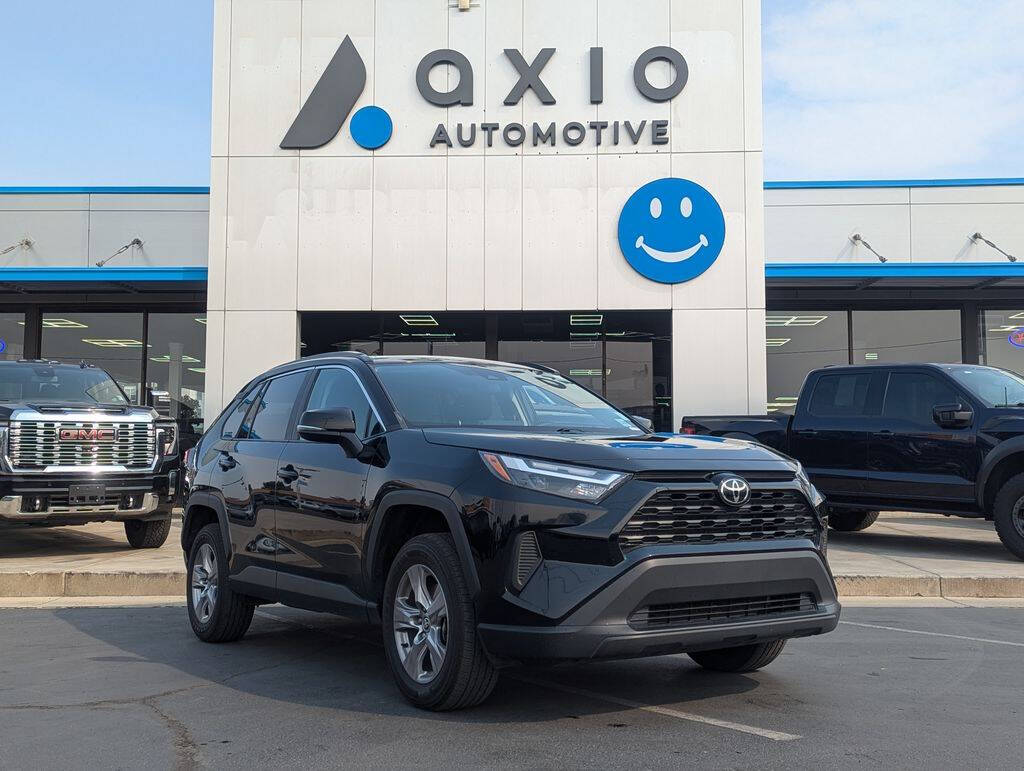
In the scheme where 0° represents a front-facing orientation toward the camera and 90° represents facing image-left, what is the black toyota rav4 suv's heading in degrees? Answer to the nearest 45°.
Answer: approximately 315°

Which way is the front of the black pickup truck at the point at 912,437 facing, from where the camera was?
facing the viewer and to the right of the viewer

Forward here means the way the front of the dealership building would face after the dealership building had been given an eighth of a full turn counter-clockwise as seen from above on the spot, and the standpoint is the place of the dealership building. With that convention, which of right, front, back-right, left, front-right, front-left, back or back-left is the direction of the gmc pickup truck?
right

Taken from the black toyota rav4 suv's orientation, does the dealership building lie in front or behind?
behind

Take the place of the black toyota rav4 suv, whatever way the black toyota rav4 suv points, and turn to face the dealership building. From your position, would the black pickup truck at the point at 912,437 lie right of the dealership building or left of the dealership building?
right

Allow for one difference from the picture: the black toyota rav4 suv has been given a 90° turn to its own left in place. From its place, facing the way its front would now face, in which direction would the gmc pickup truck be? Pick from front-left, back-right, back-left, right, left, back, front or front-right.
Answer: left

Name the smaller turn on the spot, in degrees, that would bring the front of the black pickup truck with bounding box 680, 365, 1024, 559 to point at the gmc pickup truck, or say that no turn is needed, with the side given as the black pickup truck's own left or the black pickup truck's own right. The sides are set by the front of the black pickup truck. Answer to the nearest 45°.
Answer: approximately 135° to the black pickup truck's own right

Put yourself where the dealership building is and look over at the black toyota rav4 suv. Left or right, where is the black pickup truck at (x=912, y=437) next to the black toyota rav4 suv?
left

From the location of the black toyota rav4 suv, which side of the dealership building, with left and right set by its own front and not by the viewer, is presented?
front
